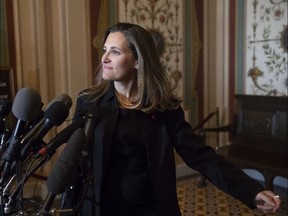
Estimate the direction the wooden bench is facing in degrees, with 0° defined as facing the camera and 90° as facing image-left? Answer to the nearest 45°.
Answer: approximately 45°

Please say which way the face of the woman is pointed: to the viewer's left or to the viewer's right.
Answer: to the viewer's left

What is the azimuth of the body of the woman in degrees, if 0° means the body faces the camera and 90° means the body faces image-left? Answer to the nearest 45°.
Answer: approximately 0°
